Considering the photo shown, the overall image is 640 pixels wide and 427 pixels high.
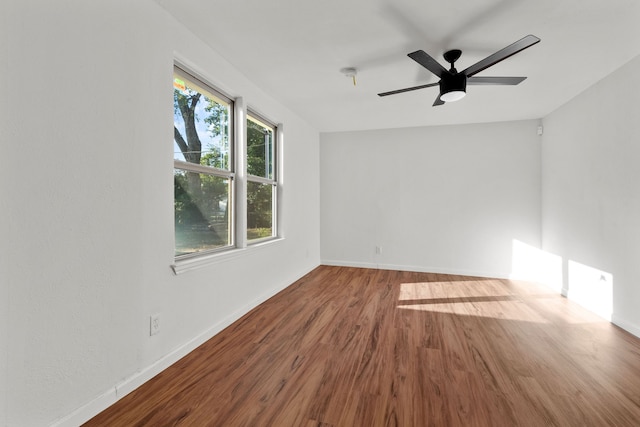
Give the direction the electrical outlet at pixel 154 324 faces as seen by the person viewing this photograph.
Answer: facing the viewer and to the right of the viewer

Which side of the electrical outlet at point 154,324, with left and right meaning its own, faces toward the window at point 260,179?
left
